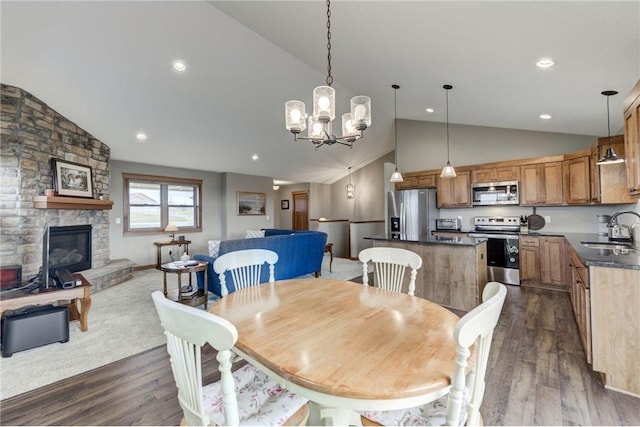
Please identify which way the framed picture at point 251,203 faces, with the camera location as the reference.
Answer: facing the viewer

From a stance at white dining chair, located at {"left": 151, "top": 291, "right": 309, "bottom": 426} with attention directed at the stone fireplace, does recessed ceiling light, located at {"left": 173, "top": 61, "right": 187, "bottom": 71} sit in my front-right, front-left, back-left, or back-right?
front-right

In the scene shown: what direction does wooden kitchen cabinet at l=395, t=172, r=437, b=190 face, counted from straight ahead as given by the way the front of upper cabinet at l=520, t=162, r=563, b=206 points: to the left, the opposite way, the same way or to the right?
the same way

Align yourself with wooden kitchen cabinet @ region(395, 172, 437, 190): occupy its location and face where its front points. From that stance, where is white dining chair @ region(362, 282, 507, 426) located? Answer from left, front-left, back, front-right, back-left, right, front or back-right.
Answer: front

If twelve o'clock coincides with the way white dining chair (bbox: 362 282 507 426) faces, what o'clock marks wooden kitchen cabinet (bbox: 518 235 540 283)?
The wooden kitchen cabinet is roughly at 2 o'clock from the white dining chair.

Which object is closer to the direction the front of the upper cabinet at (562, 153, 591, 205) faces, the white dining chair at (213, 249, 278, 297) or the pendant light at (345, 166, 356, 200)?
the white dining chair

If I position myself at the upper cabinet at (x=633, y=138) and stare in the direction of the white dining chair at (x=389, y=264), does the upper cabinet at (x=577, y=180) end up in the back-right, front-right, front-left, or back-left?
back-right

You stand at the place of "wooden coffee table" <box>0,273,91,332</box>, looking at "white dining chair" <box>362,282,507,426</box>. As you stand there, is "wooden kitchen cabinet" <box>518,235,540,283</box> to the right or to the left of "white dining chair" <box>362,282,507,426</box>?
left

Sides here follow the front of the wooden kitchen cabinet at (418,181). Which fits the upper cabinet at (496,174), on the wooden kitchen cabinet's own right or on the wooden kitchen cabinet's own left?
on the wooden kitchen cabinet's own left

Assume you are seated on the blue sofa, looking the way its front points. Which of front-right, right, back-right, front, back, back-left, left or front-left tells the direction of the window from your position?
front

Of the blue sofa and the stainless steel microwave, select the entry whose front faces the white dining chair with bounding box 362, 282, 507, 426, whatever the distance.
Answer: the stainless steel microwave

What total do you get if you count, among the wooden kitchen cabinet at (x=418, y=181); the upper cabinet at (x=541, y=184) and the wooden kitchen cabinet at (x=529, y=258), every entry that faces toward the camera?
3

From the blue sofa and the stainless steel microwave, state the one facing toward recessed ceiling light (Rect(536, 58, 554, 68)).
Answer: the stainless steel microwave

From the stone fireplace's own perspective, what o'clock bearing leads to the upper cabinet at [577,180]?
The upper cabinet is roughly at 12 o'clock from the stone fireplace.

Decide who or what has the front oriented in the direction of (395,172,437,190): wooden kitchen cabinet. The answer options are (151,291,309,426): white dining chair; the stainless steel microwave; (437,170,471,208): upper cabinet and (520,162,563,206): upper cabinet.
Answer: the white dining chair

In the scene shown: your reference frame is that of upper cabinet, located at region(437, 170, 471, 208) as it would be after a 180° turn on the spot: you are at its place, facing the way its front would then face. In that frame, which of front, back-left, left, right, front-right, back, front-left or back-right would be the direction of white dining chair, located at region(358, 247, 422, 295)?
back

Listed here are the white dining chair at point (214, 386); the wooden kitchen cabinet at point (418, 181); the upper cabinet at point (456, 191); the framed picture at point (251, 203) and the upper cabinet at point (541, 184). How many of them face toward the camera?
4

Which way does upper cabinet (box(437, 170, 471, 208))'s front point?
toward the camera

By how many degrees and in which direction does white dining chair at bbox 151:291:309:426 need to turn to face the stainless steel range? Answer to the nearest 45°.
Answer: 0° — it already faces it
